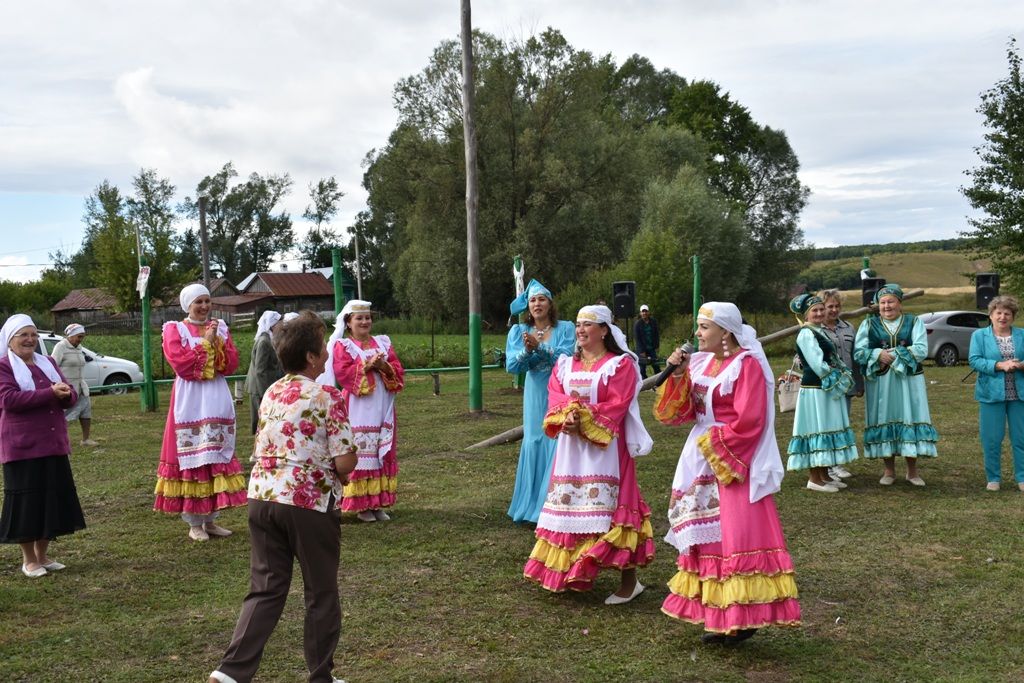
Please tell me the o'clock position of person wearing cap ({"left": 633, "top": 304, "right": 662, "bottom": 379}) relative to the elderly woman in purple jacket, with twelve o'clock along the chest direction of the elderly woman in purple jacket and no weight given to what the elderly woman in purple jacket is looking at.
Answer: The person wearing cap is roughly at 9 o'clock from the elderly woman in purple jacket.

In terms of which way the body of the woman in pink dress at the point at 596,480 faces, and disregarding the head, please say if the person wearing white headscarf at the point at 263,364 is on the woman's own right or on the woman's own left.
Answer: on the woman's own right

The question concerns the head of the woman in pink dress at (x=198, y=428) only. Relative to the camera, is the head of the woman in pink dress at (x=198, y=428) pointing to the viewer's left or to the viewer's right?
to the viewer's right

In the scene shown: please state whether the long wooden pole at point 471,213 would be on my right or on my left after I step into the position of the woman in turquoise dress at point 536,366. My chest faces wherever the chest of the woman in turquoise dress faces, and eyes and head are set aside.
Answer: on my right

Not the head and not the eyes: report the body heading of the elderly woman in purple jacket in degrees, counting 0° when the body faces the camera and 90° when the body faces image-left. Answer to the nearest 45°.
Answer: approximately 315°

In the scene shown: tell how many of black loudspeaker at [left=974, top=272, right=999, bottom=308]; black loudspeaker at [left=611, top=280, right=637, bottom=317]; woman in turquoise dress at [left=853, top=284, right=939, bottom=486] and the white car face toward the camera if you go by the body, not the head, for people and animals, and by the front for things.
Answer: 3

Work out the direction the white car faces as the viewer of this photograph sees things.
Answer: facing to the right of the viewer

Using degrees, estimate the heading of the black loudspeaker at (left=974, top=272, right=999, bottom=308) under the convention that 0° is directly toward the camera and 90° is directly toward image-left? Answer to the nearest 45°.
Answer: approximately 0°
